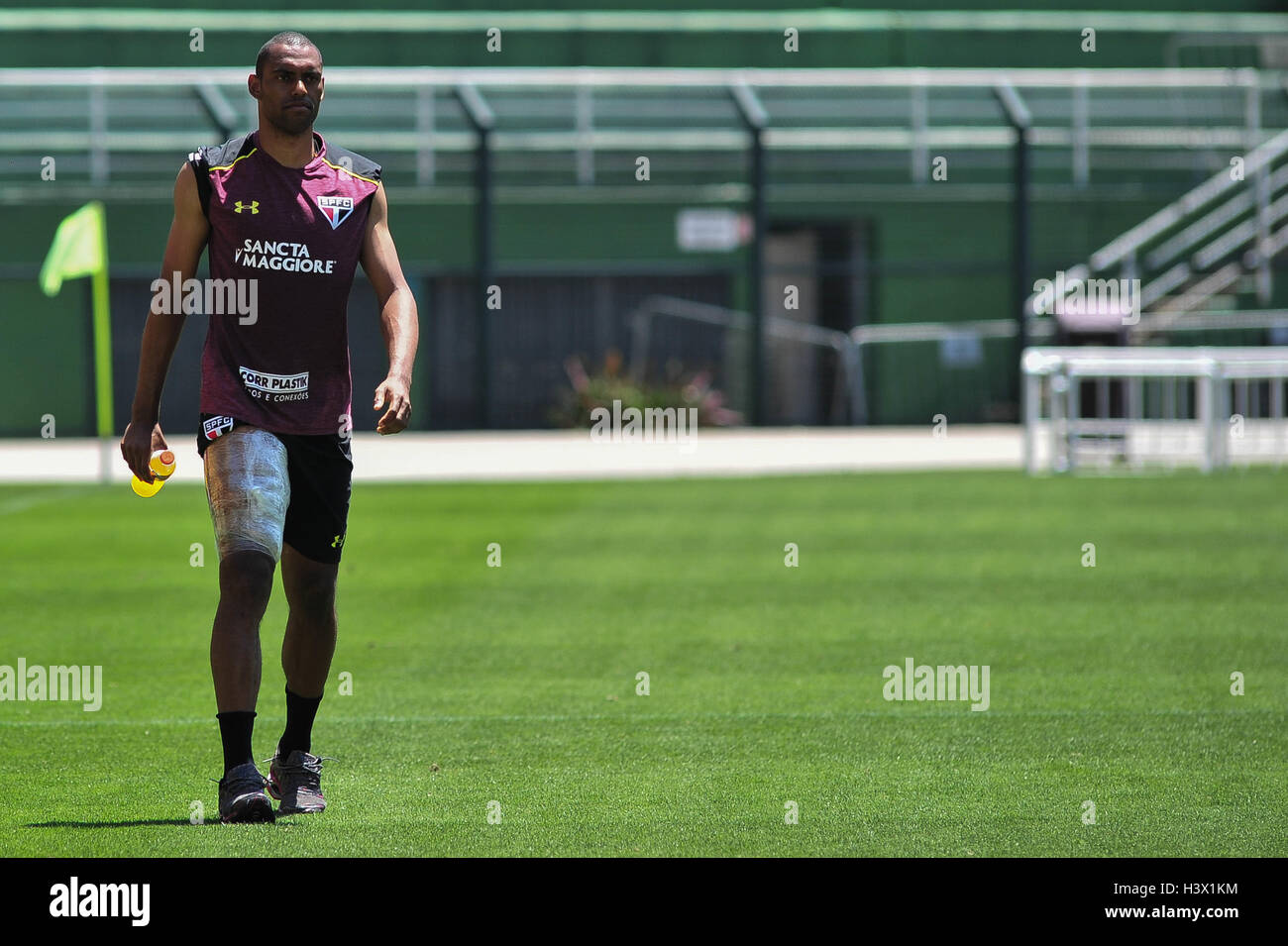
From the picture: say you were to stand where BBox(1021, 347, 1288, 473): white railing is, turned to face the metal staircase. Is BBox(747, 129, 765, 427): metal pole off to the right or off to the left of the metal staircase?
left

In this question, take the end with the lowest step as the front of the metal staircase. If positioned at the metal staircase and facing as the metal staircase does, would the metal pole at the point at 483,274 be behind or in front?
in front

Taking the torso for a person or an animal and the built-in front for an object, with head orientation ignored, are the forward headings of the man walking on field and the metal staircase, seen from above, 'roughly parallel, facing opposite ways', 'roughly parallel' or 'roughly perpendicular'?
roughly perpendicular

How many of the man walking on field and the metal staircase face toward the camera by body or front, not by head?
1

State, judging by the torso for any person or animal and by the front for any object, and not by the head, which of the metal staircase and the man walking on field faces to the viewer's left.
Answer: the metal staircase

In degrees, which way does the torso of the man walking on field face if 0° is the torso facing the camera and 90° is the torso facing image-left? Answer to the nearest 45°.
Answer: approximately 0°

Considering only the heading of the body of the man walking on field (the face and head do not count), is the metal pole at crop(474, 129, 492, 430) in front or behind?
behind

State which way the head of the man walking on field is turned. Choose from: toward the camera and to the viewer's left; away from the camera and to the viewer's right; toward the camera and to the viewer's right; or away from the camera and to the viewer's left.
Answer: toward the camera and to the viewer's right

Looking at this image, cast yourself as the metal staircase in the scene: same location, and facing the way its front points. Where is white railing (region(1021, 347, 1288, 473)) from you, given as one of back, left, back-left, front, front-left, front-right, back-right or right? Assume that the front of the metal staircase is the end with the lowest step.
left

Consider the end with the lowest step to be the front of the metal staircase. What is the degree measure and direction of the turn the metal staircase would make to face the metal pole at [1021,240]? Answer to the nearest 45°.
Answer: approximately 45° to its left

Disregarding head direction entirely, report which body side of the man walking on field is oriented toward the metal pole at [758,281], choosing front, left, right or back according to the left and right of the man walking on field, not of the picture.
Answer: back

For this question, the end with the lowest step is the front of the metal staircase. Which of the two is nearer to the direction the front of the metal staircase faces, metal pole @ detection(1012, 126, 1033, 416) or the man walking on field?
the metal pole

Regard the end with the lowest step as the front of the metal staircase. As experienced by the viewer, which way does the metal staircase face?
facing to the left of the viewer

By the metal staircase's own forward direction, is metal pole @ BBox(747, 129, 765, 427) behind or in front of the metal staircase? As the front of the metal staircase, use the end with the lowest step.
in front
